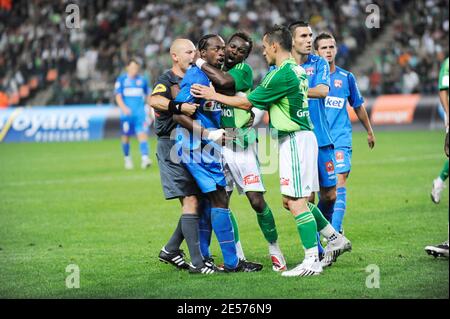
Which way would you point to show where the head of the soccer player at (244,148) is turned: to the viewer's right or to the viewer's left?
to the viewer's left

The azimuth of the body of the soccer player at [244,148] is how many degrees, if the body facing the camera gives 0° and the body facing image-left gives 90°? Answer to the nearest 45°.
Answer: approximately 45°

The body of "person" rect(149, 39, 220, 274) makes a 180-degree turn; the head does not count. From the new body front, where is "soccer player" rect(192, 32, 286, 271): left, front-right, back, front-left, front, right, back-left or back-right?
back

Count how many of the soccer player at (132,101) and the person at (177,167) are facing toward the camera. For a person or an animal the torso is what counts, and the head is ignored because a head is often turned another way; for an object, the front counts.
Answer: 1

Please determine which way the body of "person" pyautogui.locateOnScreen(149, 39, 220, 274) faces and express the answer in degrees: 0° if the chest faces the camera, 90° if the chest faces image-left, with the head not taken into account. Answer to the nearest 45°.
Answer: approximately 270°

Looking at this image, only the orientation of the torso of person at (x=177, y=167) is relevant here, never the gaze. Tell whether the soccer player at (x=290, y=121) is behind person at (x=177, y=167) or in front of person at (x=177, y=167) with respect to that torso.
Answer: in front

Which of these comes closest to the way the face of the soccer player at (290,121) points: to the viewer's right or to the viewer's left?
to the viewer's left

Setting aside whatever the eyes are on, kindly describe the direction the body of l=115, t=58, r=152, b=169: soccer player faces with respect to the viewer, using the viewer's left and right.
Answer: facing the viewer

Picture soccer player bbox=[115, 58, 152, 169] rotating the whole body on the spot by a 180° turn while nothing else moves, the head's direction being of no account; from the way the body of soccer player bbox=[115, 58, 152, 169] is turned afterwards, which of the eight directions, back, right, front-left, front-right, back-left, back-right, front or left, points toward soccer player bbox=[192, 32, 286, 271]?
back

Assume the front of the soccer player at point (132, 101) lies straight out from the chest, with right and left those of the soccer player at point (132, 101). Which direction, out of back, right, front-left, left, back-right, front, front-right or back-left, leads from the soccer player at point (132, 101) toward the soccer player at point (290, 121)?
front

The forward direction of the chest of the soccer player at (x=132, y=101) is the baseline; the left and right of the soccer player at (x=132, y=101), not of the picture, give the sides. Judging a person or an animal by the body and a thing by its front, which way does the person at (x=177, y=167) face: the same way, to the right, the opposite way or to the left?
to the left

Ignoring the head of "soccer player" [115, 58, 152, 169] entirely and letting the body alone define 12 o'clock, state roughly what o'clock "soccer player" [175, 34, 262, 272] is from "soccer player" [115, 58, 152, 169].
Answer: "soccer player" [175, 34, 262, 272] is roughly at 12 o'clock from "soccer player" [115, 58, 152, 169].

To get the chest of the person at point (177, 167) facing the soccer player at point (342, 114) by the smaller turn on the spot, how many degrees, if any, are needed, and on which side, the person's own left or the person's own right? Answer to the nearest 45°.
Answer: approximately 45° to the person's own left
